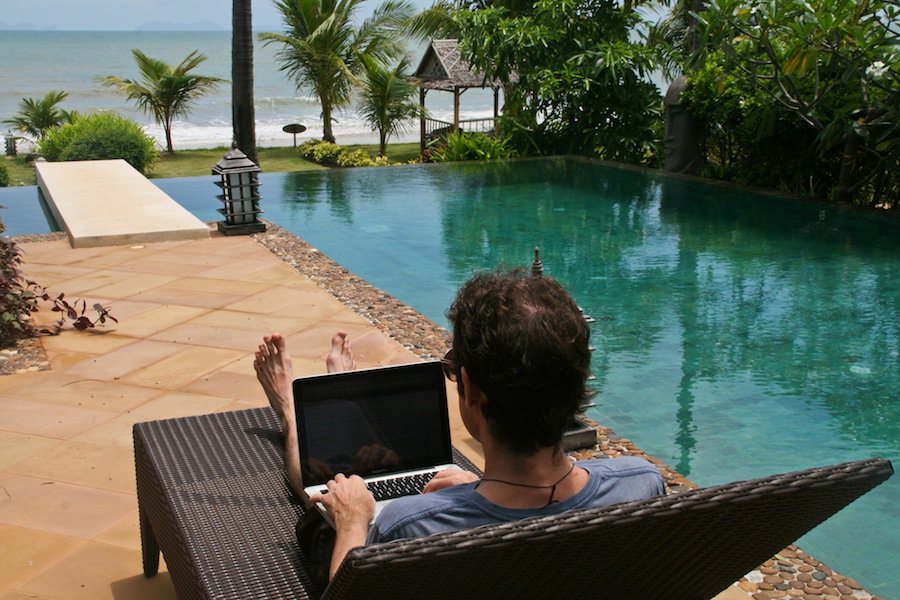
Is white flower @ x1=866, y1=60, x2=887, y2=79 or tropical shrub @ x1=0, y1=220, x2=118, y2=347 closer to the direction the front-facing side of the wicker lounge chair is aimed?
the tropical shrub

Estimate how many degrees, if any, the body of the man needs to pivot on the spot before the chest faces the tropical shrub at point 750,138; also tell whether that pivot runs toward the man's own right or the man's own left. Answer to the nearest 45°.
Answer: approximately 45° to the man's own right

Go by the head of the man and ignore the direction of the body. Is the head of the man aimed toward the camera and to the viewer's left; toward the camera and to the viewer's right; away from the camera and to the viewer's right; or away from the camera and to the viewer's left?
away from the camera and to the viewer's left

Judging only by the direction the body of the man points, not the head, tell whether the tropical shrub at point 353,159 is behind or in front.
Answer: in front

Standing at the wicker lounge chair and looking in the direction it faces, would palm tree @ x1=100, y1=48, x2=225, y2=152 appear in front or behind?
in front

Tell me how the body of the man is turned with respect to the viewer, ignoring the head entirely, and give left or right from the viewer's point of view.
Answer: facing away from the viewer and to the left of the viewer

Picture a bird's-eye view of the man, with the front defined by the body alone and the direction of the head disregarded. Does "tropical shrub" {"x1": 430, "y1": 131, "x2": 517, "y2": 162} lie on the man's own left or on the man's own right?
on the man's own right

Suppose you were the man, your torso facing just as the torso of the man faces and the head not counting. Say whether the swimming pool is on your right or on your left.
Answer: on your right

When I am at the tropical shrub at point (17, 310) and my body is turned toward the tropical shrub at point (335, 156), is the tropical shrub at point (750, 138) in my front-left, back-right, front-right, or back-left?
front-right

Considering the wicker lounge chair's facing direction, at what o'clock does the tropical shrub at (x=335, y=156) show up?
The tropical shrub is roughly at 1 o'clock from the wicker lounge chair.

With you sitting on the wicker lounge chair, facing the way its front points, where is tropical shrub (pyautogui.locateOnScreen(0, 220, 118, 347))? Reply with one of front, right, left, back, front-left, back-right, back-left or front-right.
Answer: front

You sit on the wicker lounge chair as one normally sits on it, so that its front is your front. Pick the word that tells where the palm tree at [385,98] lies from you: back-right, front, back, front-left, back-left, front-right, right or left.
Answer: front-right

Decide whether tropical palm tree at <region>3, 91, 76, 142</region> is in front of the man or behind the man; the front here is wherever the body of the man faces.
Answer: in front

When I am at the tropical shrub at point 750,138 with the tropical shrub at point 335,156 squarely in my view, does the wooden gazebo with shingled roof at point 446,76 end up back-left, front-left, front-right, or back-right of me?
front-right

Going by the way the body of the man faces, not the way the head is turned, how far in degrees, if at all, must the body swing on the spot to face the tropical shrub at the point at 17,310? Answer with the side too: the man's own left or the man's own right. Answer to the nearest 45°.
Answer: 0° — they already face it

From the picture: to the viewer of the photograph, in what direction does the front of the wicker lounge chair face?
facing away from the viewer and to the left of the viewer

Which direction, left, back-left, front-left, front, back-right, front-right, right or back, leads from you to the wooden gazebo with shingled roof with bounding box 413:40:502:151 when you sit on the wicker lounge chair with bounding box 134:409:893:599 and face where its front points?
front-right

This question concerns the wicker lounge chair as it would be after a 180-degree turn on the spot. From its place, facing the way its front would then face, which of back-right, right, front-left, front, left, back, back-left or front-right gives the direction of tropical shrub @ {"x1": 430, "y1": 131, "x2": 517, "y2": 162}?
back-left

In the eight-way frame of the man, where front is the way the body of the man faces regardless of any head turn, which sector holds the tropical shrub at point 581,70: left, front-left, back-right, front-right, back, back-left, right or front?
front-right
